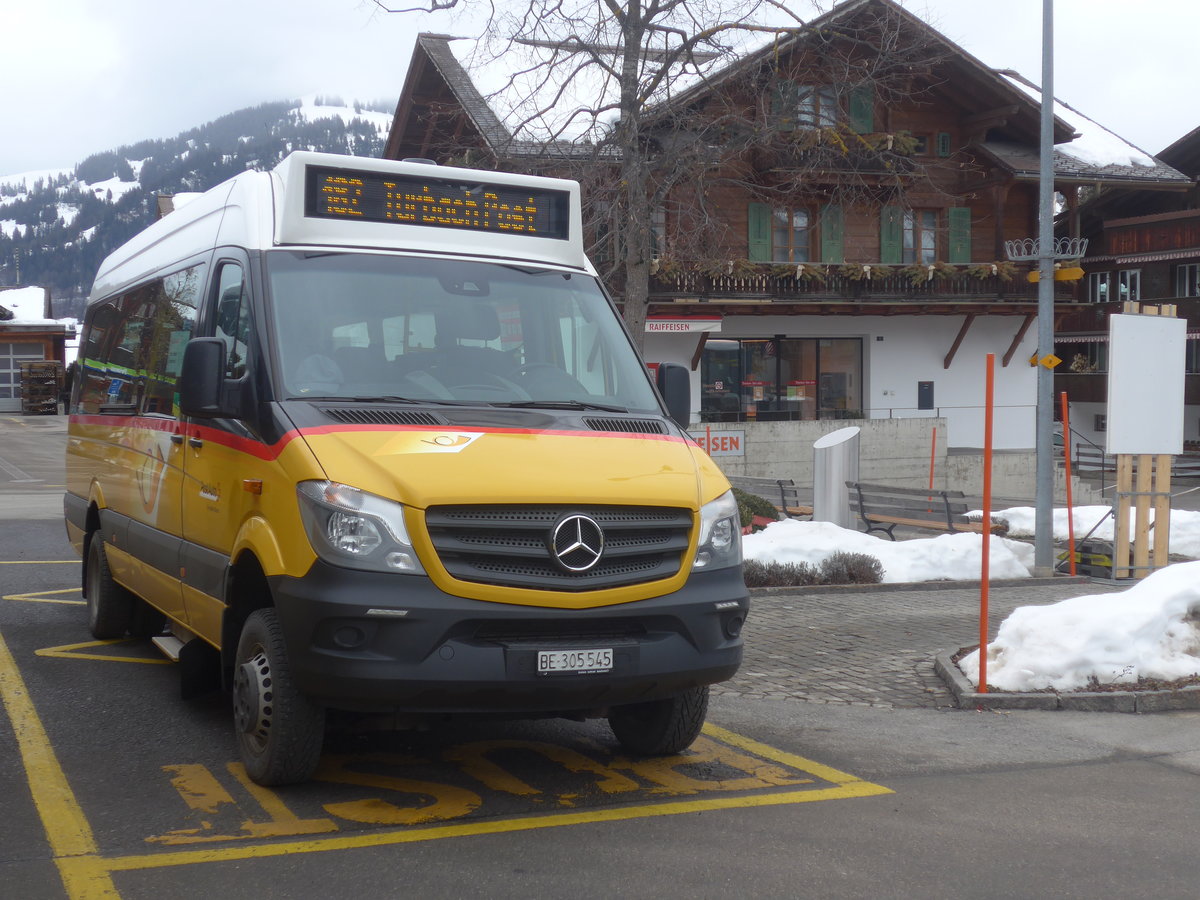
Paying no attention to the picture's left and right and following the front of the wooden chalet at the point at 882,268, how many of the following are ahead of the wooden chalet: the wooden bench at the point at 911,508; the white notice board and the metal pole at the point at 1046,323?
3

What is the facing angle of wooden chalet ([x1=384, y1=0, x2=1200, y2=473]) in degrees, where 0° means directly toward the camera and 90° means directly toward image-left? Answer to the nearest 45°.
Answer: approximately 0°

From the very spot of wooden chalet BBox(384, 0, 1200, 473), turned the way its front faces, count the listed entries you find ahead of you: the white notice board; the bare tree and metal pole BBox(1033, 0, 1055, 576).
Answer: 3

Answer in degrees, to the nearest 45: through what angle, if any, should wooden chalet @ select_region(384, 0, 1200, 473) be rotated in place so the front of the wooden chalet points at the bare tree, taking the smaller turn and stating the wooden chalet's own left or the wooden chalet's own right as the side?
0° — it already faces it

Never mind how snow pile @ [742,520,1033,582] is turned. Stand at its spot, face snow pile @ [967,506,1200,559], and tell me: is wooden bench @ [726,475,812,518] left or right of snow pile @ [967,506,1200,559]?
left

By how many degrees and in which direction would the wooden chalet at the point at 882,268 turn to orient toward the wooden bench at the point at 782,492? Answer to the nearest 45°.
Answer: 0° — it already faces it

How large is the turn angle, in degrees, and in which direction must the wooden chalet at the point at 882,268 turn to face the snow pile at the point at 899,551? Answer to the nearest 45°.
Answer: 0° — it already faces it

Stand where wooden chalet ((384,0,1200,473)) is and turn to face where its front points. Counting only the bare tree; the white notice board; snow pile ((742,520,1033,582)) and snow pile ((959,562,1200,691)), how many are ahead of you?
4

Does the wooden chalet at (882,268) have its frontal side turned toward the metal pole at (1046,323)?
yes
